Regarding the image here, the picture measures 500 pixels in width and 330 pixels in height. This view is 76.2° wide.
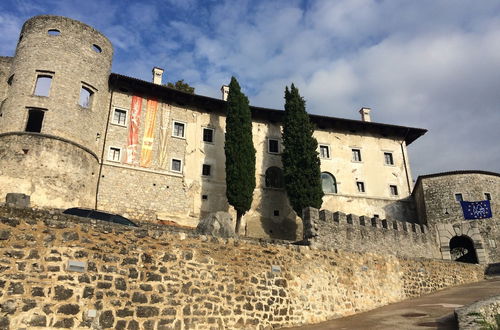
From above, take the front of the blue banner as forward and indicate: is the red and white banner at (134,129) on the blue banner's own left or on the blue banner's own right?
on the blue banner's own right

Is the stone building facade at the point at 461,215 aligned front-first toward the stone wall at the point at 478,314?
yes

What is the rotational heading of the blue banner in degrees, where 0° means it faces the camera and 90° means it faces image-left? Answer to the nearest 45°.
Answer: approximately 0°

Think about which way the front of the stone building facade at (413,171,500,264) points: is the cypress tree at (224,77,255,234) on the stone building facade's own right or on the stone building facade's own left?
on the stone building facade's own right

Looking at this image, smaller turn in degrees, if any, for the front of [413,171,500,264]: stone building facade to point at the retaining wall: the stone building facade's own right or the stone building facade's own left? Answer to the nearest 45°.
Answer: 0° — it already faces it

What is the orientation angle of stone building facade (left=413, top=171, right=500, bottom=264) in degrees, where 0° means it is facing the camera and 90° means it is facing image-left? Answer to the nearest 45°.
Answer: approximately 0°
